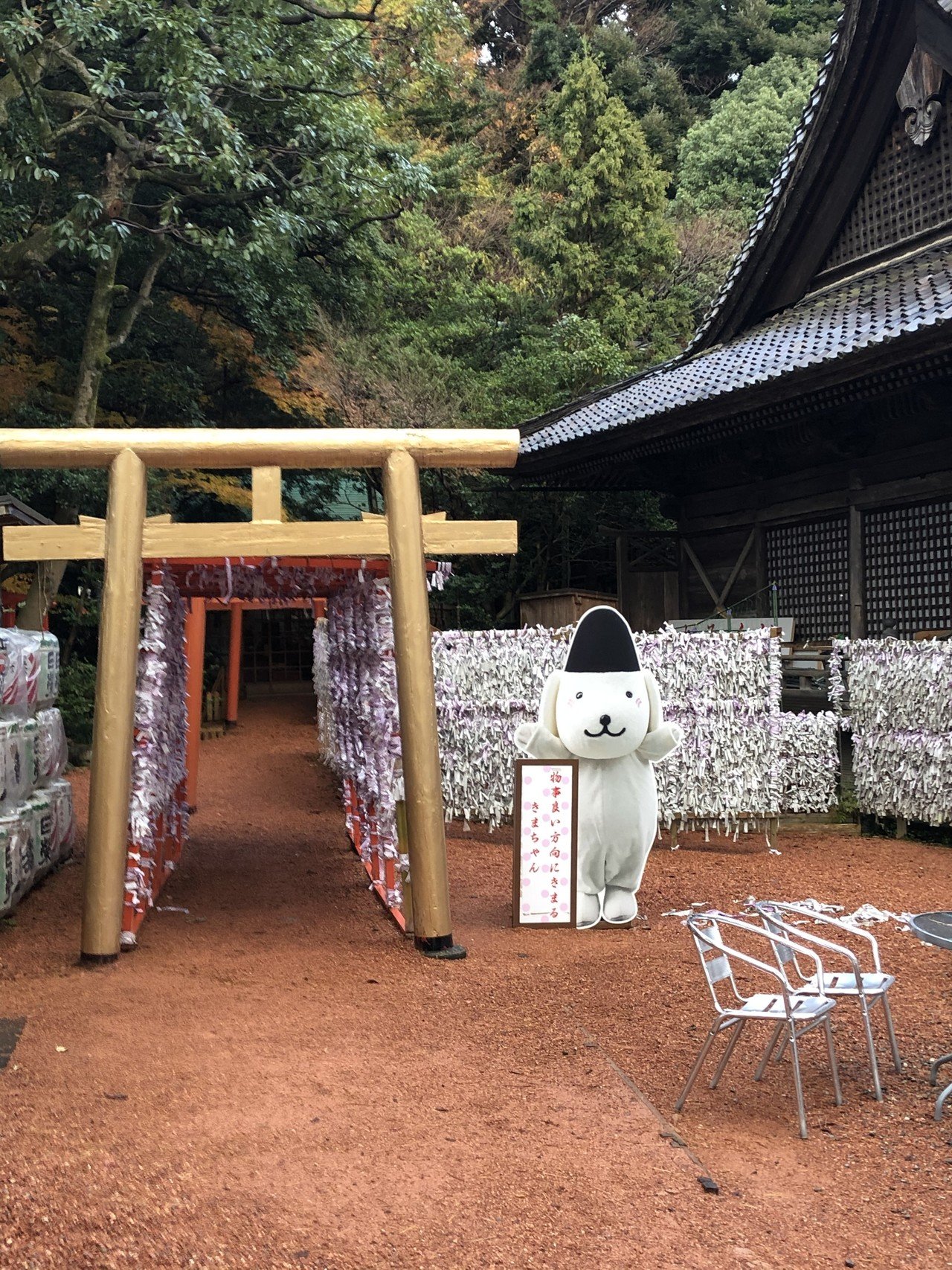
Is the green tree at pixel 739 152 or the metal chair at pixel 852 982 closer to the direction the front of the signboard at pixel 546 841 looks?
the metal chair

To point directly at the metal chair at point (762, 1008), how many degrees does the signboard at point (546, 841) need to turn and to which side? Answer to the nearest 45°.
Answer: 0° — it already faces it

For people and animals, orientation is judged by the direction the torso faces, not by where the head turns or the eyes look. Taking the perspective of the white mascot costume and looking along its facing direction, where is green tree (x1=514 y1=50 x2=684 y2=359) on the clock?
The green tree is roughly at 6 o'clock from the white mascot costume.

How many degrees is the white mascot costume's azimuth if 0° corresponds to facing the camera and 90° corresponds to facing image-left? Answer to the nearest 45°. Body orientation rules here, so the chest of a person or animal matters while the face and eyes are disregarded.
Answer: approximately 0°

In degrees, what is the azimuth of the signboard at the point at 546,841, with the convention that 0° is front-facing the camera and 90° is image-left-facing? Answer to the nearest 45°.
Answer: approximately 0°

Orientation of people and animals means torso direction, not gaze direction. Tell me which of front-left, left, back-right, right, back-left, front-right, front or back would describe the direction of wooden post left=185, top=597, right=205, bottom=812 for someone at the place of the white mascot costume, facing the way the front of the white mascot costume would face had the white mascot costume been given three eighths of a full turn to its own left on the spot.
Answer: left

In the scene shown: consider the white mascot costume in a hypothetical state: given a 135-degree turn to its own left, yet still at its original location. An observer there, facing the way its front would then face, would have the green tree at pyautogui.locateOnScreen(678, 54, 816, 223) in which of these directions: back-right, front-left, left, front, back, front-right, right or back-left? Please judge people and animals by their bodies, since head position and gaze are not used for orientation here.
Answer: front-left

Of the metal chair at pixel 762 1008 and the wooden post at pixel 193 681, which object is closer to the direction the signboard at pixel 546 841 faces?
the metal chair

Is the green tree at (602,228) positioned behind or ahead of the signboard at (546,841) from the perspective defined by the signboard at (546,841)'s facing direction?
behind

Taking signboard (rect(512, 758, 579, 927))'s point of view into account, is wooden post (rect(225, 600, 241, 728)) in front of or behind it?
behind

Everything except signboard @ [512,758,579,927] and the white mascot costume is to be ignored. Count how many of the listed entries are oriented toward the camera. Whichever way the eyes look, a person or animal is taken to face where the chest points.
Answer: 2
